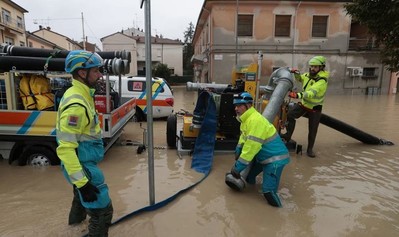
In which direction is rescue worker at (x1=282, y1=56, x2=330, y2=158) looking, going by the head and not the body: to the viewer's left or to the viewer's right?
to the viewer's left

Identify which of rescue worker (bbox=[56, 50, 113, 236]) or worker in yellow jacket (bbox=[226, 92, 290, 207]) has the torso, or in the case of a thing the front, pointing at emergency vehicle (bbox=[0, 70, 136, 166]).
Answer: the worker in yellow jacket

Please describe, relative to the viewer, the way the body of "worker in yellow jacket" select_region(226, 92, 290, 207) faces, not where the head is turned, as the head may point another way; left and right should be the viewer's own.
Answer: facing to the left of the viewer

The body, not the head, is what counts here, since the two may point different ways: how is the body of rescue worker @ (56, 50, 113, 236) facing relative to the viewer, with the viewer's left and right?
facing to the right of the viewer

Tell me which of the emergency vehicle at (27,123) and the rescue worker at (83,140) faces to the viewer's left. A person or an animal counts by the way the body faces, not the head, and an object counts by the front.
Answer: the emergency vehicle

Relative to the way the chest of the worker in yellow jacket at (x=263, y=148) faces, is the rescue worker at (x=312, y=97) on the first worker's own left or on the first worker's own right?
on the first worker's own right

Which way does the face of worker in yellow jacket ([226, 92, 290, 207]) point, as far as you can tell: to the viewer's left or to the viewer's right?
to the viewer's left

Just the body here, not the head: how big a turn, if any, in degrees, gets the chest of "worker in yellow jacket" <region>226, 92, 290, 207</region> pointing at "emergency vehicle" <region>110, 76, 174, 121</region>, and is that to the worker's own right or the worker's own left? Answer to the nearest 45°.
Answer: approximately 45° to the worker's own right

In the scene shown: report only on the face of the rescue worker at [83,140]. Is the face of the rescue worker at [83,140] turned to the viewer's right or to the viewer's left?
to the viewer's right
